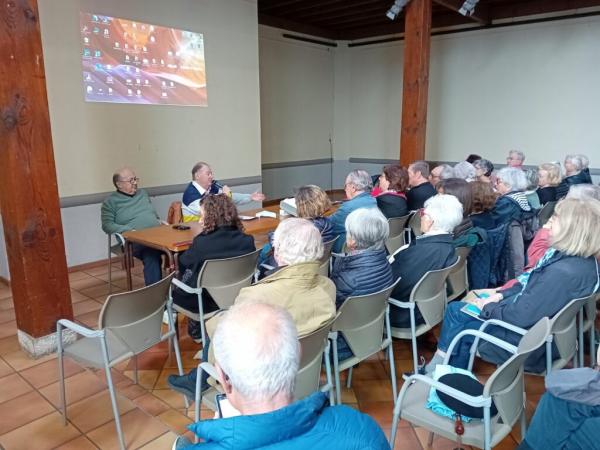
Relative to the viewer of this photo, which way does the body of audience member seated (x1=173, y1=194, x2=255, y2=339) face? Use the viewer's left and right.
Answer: facing away from the viewer and to the left of the viewer

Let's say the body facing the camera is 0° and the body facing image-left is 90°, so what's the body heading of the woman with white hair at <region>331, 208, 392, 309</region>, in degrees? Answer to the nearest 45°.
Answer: approximately 135°

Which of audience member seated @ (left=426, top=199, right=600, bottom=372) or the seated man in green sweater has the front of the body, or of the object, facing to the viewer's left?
the audience member seated

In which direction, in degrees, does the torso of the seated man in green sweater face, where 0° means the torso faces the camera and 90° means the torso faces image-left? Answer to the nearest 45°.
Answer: approximately 315°

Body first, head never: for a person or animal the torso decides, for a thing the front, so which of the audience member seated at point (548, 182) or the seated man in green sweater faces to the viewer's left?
the audience member seated

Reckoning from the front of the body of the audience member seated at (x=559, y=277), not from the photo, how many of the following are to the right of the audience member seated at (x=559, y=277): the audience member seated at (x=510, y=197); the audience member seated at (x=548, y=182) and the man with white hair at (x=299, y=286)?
2

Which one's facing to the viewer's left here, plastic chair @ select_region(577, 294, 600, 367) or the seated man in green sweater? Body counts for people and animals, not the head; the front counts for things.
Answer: the plastic chair

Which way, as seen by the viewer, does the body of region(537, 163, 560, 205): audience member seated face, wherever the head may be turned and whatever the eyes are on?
to the viewer's left

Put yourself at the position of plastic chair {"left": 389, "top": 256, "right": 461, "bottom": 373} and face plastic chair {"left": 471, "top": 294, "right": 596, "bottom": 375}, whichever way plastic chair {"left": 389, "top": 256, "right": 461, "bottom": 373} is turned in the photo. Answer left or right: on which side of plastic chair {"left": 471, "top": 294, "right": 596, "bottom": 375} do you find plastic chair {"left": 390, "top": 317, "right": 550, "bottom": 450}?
right

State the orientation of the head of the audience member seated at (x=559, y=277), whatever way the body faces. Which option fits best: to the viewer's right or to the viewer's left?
to the viewer's left

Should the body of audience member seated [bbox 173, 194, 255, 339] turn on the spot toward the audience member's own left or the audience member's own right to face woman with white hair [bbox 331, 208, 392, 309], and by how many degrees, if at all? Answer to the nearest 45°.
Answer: approximately 180°

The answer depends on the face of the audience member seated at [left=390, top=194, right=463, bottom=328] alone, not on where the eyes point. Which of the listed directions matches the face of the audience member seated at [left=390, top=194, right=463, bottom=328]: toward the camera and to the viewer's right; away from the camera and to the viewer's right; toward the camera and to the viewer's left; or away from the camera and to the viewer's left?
away from the camera and to the viewer's left

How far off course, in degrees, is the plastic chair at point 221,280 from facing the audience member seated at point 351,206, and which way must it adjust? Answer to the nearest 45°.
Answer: approximately 90° to its right

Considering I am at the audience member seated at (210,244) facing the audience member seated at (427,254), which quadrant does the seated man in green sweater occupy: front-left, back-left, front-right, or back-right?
back-left
